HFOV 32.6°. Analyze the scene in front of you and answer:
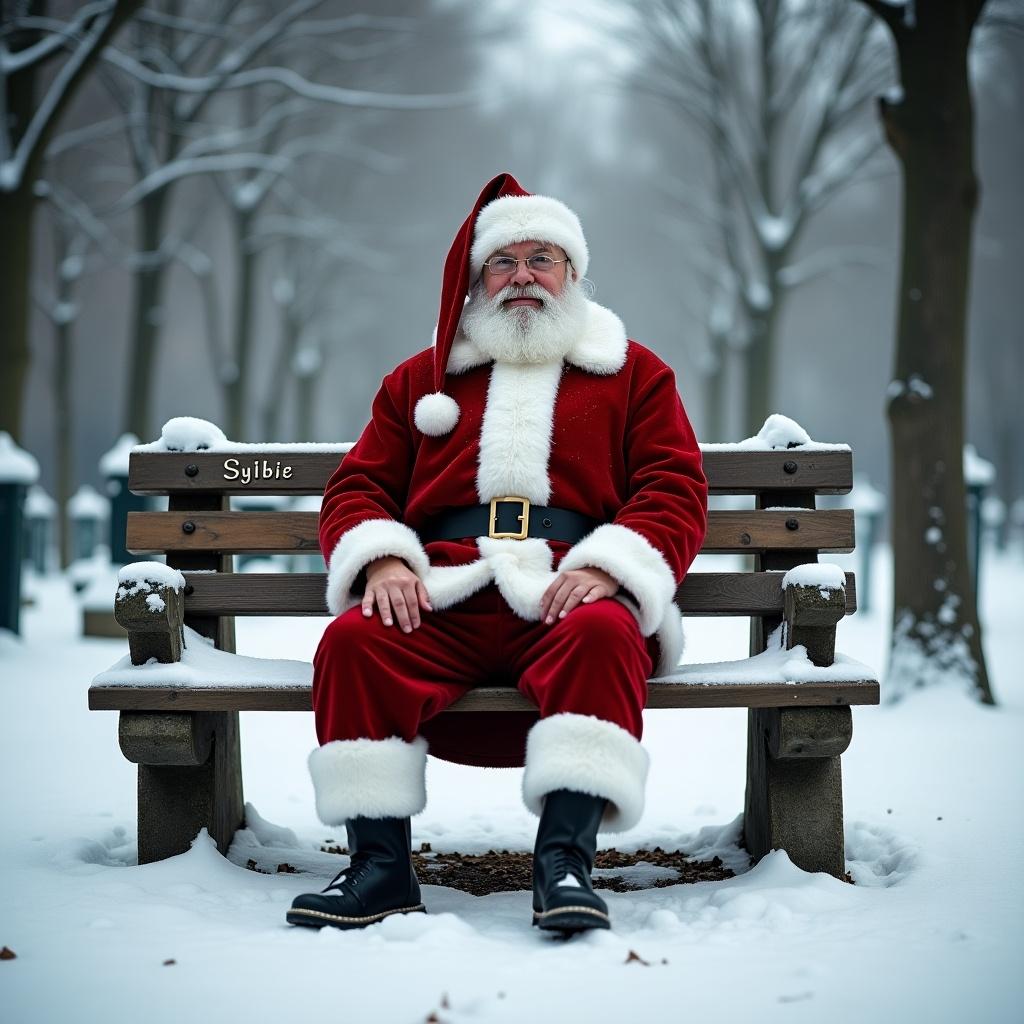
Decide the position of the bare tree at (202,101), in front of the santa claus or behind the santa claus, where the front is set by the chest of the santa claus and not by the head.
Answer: behind

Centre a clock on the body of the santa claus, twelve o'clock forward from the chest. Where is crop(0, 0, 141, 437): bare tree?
The bare tree is roughly at 5 o'clock from the santa claus.

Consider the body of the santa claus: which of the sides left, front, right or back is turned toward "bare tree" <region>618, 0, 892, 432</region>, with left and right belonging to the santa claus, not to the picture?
back

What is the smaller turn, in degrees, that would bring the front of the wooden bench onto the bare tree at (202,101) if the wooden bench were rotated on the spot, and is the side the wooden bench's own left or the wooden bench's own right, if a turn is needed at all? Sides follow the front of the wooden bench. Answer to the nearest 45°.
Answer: approximately 180°

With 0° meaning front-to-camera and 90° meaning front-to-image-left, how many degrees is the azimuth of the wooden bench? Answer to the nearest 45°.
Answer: approximately 0°

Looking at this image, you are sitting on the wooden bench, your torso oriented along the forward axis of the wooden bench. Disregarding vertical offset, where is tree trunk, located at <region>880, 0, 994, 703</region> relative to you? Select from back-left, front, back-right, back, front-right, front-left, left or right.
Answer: back-left

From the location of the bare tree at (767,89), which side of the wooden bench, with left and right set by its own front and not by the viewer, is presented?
back
